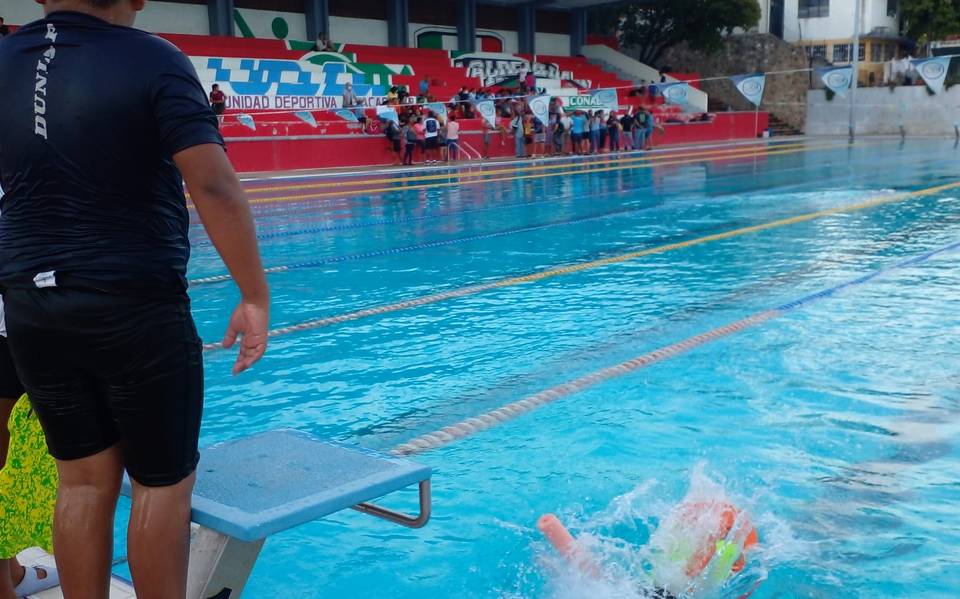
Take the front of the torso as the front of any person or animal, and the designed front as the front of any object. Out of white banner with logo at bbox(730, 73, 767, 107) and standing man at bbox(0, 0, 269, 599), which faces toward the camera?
the white banner with logo

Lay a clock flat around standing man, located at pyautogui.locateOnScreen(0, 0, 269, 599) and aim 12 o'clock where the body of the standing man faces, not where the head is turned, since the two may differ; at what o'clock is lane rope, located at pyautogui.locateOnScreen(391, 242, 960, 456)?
The lane rope is roughly at 12 o'clock from the standing man.

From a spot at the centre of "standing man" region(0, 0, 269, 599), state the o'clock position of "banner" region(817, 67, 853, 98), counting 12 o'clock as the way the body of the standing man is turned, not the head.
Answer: The banner is roughly at 12 o'clock from the standing man.

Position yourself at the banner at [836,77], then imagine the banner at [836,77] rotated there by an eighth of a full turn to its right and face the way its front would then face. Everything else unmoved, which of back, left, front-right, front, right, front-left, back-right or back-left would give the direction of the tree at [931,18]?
back-right

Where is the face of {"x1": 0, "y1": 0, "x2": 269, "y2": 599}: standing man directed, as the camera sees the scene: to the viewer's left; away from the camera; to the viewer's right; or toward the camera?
away from the camera

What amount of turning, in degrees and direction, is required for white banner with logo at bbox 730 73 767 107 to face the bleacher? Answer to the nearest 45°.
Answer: approximately 90° to its right

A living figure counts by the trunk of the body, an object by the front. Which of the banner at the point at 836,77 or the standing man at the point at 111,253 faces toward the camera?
the banner

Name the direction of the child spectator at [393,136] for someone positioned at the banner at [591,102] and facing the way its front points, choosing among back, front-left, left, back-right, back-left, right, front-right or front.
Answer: front-right

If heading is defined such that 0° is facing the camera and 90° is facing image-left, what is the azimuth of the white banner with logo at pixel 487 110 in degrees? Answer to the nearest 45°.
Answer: approximately 0°

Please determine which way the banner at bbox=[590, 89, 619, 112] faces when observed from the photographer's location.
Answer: facing the viewer

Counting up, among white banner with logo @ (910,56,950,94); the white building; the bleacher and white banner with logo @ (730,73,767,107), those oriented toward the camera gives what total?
4

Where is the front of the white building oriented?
toward the camera

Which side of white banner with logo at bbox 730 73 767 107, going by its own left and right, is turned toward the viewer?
front

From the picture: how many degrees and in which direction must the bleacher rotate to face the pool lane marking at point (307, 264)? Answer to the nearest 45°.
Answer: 0° — it already faces it

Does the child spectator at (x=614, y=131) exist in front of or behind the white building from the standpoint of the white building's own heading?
in front
